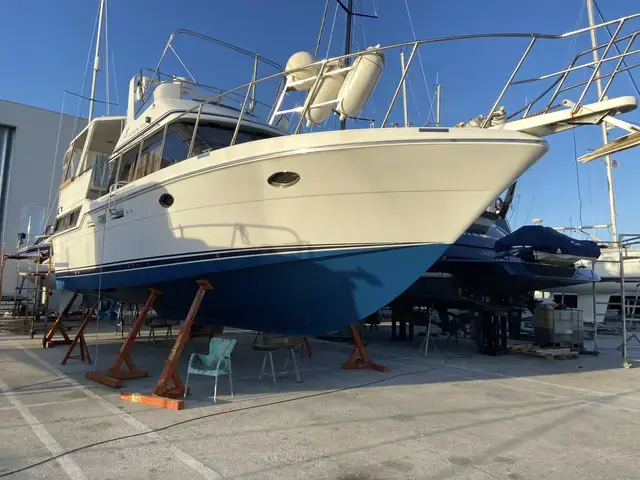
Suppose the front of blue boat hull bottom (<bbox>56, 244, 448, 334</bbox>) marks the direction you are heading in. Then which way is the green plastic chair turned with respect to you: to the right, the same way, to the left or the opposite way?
to the right

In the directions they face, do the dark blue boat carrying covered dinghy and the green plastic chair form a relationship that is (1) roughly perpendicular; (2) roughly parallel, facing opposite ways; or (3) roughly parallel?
roughly perpendicular

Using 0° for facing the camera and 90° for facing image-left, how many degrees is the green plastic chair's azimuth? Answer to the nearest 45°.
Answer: approximately 45°

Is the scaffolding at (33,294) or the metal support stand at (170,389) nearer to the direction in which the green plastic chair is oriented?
the metal support stand

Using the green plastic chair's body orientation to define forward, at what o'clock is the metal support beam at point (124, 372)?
The metal support beam is roughly at 3 o'clock from the green plastic chair.
